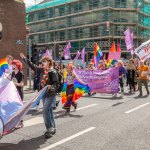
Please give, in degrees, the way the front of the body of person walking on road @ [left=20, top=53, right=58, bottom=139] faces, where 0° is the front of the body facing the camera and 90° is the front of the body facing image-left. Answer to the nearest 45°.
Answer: approximately 45°

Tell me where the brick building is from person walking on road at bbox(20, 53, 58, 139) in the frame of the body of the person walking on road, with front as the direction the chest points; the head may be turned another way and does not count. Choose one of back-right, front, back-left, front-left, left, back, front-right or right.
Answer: back-right
